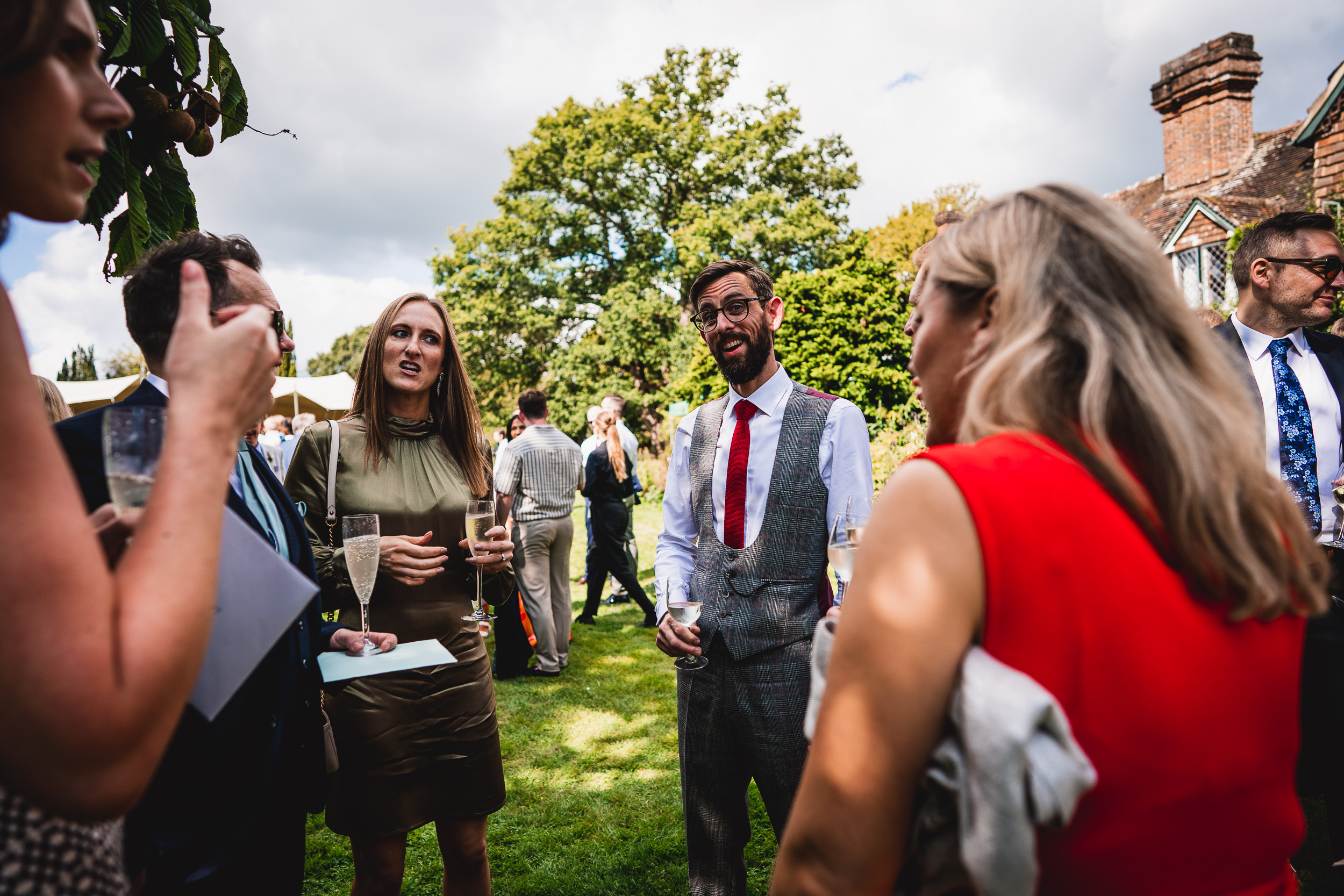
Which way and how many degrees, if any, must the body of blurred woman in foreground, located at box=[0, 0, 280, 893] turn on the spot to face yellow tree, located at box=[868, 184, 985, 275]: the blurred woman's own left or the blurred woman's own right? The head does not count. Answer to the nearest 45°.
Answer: approximately 45° to the blurred woman's own left

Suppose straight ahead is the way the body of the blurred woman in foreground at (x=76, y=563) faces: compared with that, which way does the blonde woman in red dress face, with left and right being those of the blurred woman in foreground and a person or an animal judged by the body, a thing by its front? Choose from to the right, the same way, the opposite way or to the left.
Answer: to the left

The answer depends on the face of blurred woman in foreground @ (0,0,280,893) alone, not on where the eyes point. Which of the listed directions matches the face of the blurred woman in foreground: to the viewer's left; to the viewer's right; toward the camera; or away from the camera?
to the viewer's right

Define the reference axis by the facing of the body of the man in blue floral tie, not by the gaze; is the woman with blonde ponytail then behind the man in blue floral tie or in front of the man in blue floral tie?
behind

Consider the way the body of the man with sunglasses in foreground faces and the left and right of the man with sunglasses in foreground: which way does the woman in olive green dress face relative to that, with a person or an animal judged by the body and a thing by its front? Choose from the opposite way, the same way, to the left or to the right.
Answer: to the right

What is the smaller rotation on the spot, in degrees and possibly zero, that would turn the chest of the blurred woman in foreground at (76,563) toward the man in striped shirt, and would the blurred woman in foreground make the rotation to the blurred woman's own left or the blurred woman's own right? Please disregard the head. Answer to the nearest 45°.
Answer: approximately 45° to the blurred woman's own left

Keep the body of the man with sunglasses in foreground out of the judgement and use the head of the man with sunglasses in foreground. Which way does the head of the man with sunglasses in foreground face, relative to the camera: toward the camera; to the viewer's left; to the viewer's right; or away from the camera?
to the viewer's right

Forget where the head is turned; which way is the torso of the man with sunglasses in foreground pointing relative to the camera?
to the viewer's right

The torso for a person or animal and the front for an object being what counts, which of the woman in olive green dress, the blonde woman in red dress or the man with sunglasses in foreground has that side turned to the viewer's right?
the man with sunglasses in foreground

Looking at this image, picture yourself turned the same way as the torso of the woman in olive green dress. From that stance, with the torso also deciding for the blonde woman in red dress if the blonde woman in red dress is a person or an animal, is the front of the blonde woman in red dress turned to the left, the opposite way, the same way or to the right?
the opposite way

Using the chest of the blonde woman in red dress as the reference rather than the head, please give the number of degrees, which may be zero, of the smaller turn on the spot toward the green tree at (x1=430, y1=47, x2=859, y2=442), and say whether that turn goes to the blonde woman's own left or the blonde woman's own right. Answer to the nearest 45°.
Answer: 0° — they already face it

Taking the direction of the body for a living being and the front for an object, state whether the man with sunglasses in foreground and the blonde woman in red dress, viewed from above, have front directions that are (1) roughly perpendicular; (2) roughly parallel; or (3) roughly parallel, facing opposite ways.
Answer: roughly perpendicular

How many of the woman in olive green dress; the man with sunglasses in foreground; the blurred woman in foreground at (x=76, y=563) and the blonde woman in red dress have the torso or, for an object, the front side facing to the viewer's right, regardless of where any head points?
2

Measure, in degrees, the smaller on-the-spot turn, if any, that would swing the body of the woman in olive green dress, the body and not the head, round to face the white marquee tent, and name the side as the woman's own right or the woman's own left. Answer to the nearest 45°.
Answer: approximately 180°
